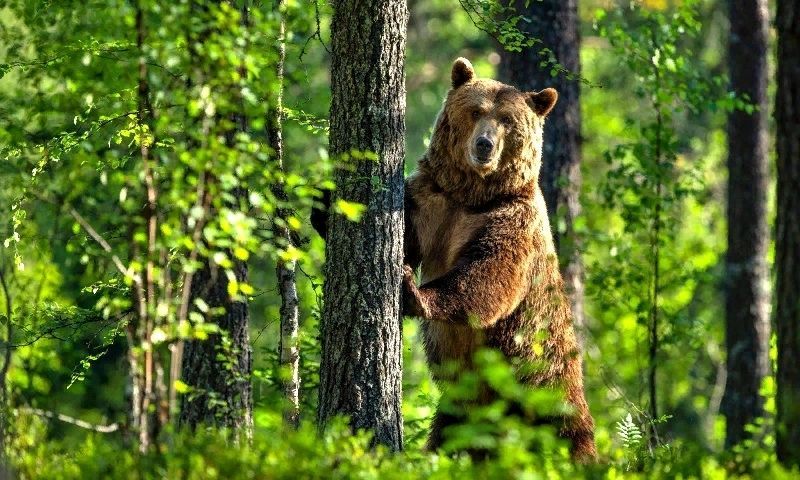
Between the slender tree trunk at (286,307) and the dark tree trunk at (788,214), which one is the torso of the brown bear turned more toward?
the slender tree trunk

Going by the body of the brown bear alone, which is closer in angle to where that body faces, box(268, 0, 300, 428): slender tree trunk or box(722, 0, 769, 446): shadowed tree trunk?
the slender tree trunk

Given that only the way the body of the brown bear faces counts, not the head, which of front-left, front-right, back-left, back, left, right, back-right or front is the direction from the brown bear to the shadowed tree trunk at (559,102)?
back-right

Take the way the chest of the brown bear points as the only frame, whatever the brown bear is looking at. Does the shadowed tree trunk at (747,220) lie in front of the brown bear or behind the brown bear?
behind

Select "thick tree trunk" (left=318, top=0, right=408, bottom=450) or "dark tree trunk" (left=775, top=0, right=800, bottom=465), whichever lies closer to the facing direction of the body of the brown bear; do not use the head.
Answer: the thick tree trunk

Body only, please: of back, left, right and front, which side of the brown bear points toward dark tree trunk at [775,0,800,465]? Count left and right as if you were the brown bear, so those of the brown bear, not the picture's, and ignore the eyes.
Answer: left

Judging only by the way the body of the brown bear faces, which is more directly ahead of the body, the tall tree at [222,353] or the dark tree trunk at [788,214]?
the tall tree
